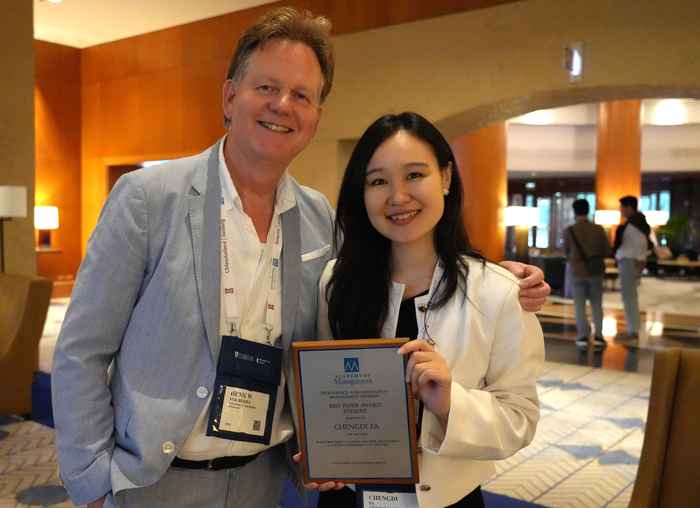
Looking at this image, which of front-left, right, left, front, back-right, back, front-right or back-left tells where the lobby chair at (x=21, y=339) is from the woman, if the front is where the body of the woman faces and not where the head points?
back-right

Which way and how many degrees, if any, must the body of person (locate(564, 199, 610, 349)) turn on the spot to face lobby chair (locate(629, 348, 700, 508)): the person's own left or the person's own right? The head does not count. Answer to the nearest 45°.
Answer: approximately 180°

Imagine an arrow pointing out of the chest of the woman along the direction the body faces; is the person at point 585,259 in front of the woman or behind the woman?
behind

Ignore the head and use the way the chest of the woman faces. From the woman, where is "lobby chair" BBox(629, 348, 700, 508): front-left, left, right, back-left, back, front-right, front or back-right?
back-left

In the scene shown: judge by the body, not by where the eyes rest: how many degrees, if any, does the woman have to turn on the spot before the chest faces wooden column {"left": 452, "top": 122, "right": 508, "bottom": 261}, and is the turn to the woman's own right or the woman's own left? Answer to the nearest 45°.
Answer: approximately 180°

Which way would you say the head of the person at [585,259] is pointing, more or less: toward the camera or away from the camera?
away from the camera

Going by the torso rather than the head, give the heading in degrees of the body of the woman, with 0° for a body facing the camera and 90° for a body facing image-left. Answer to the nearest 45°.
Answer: approximately 0°

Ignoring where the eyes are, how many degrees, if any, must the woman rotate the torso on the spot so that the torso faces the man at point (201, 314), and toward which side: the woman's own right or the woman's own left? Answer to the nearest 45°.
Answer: approximately 90° to the woman's own right

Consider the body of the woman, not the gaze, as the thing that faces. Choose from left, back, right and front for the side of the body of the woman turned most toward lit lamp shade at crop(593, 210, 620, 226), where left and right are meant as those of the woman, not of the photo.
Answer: back

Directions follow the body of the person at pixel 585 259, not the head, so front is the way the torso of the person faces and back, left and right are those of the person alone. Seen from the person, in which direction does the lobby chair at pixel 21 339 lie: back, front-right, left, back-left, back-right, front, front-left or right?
back-left

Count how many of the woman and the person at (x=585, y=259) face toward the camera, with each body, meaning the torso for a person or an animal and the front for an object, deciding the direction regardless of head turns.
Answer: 1

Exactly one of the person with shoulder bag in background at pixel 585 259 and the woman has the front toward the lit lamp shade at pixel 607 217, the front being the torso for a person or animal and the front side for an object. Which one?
the person with shoulder bag in background

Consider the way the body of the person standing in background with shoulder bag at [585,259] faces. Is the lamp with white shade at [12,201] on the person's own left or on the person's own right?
on the person's own left

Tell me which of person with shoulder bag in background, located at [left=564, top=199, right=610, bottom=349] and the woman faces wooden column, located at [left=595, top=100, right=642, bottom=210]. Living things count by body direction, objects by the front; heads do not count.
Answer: the person with shoulder bag in background

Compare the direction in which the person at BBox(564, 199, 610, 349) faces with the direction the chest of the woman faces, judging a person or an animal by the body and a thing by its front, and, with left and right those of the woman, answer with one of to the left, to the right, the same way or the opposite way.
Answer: the opposite way

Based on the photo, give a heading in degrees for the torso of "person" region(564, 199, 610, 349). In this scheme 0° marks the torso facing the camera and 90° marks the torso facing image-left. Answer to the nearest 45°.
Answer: approximately 180°
